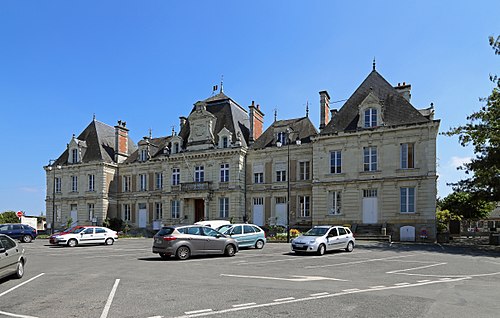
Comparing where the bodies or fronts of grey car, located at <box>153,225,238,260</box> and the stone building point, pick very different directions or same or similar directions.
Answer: very different directions

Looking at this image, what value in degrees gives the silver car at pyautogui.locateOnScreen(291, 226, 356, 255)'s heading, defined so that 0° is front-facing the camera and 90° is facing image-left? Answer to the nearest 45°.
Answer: approximately 45°

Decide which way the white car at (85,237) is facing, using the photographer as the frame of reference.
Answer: facing the viewer and to the left of the viewer

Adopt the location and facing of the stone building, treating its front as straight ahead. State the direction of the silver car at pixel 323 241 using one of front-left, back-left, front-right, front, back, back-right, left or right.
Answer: front-left

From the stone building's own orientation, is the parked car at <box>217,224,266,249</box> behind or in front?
in front

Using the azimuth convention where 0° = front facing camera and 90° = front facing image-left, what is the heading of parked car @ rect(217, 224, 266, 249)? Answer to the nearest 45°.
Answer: approximately 45°

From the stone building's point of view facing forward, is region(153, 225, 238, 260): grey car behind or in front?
in front

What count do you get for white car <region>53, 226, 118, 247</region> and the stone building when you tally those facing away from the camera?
0

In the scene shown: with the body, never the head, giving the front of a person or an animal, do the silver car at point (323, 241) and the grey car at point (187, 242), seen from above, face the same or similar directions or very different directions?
very different directions
